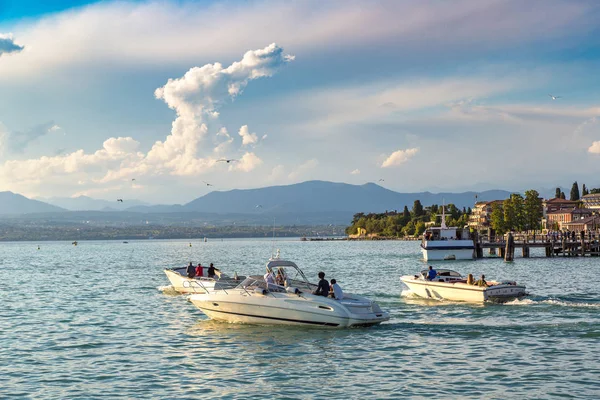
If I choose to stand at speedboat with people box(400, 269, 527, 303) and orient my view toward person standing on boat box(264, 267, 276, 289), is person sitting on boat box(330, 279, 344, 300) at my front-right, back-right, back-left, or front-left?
front-left

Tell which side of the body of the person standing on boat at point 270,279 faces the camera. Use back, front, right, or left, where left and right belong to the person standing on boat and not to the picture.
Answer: left

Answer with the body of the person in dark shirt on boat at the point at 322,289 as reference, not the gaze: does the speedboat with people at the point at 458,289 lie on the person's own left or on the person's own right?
on the person's own right

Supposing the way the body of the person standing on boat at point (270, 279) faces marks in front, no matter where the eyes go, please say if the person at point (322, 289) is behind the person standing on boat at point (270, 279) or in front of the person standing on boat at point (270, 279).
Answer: behind

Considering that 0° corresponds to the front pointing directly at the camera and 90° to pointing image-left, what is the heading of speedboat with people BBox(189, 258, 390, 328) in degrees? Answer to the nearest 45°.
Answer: approximately 90°

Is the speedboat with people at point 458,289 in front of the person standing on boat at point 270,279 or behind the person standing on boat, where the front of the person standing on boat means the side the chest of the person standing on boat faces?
behind

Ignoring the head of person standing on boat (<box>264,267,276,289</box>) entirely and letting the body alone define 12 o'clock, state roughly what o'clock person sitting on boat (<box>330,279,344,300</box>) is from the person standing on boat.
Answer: The person sitting on boat is roughly at 7 o'clock from the person standing on boat.

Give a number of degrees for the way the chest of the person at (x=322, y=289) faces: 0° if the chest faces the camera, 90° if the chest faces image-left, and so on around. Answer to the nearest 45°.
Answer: approximately 90°

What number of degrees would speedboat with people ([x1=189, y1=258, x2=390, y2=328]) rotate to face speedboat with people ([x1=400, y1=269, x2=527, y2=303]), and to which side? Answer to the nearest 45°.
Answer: approximately 135° to its right

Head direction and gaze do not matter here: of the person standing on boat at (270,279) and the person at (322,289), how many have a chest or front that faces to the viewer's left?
2
